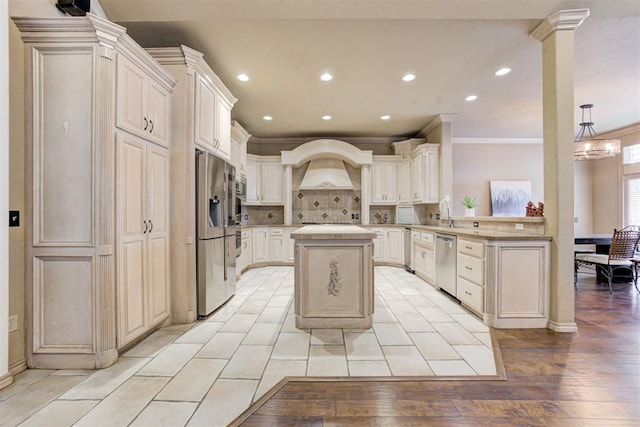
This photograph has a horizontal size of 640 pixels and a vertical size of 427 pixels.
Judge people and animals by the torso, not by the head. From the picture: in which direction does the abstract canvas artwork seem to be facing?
toward the camera

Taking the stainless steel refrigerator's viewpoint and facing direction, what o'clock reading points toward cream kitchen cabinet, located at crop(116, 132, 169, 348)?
The cream kitchen cabinet is roughly at 3 o'clock from the stainless steel refrigerator.

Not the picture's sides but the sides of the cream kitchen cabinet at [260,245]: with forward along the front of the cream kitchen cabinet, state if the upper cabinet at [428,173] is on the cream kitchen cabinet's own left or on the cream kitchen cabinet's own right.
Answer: on the cream kitchen cabinet's own left

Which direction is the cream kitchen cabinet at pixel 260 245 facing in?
toward the camera

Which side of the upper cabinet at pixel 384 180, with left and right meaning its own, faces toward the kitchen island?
front

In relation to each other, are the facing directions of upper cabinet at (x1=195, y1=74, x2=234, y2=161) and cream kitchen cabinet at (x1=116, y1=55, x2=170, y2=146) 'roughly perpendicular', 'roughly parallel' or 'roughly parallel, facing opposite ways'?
roughly parallel

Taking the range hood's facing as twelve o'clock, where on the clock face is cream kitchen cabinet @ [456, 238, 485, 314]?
The cream kitchen cabinet is roughly at 11 o'clock from the range hood.

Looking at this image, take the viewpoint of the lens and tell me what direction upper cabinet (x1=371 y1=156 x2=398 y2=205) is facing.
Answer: facing the viewer

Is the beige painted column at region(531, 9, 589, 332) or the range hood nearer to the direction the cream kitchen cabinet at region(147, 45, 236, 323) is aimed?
the beige painted column

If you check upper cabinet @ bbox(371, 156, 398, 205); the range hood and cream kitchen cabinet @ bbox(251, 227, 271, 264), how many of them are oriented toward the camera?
3

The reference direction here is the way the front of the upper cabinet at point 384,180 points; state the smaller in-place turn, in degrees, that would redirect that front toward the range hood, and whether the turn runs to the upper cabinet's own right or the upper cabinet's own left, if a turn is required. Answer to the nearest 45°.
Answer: approximately 90° to the upper cabinet's own right

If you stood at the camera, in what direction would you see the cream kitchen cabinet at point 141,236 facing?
facing the viewer and to the right of the viewer

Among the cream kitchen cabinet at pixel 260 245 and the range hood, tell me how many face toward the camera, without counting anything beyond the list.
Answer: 2

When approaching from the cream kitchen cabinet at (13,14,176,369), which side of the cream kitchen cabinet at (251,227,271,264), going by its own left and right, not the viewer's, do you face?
front

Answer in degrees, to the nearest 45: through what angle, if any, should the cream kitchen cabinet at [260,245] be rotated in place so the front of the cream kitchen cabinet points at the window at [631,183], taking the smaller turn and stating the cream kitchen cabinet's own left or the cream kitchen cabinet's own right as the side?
approximately 90° to the cream kitchen cabinet's own left

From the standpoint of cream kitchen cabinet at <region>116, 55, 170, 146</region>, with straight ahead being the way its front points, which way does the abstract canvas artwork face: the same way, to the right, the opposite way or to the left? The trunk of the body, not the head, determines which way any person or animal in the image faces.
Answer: to the right

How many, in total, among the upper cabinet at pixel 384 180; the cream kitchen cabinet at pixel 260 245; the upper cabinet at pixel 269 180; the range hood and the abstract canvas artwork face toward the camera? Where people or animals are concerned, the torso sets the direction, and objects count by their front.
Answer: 5

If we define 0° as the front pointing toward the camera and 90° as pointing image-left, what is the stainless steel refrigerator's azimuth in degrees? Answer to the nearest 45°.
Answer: approximately 315°
